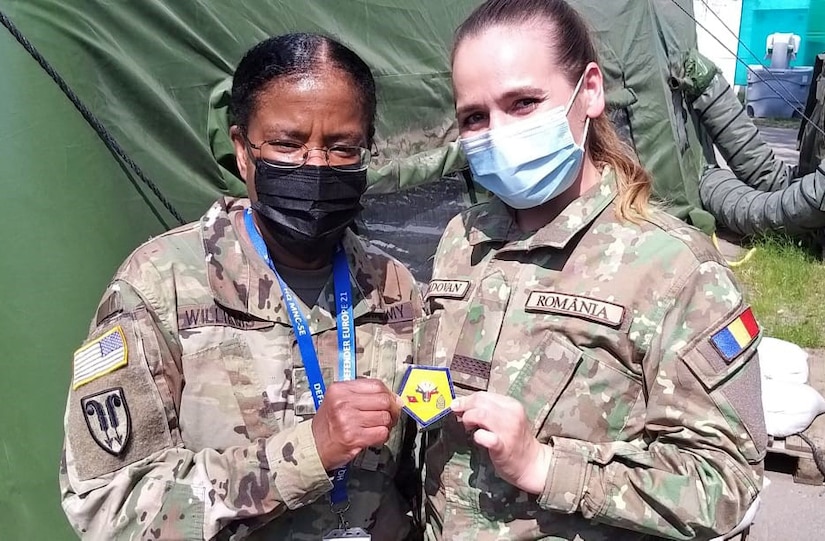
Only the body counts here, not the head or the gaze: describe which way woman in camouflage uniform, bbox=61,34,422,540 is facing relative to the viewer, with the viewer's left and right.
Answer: facing the viewer and to the right of the viewer

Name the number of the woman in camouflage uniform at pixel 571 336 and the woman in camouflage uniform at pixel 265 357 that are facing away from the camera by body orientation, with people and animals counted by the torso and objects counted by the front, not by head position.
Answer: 0

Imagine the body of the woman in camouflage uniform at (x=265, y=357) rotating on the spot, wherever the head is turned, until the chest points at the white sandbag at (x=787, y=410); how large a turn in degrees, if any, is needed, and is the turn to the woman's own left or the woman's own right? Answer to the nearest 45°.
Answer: approximately 90° to the woman's own left

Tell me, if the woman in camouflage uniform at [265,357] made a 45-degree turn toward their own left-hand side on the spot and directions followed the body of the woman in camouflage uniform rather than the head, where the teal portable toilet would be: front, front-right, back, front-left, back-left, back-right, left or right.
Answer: front-left

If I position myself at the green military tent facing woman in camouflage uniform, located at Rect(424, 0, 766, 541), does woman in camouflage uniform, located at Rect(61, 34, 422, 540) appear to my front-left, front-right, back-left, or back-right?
front-right

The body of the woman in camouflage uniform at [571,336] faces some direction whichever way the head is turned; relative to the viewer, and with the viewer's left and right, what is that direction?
facing the viewer and to the left of the viewer

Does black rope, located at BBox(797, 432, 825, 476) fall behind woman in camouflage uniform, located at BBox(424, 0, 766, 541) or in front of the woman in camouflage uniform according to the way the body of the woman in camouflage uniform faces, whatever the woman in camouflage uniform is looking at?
behind

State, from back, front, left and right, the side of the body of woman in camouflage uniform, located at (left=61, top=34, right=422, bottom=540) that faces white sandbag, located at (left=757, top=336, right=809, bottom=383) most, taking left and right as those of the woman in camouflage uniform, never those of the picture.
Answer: left

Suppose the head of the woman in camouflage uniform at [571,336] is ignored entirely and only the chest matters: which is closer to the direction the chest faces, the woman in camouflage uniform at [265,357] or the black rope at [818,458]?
the woman in camouflage uniform

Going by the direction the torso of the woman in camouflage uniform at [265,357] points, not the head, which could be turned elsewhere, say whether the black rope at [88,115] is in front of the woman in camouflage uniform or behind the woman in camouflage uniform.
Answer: behind

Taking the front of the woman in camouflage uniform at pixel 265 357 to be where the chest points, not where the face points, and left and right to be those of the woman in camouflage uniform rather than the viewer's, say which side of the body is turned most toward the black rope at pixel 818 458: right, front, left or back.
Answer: left
